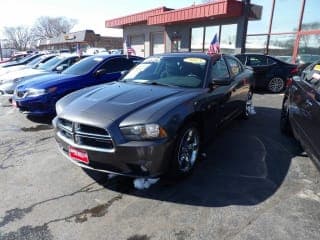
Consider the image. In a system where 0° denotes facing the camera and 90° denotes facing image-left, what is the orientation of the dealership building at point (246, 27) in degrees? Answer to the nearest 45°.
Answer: approximately 45°

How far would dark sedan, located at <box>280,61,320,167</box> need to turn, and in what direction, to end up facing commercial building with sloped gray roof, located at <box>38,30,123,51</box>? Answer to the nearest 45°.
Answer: approximately 180°

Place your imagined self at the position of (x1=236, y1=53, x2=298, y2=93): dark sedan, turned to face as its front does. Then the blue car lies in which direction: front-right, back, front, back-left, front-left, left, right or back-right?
front-left

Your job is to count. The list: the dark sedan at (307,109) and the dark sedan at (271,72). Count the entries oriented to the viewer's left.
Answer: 1

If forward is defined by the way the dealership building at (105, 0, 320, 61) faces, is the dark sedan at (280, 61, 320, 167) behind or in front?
in front

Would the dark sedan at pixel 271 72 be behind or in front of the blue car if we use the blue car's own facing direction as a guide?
behind

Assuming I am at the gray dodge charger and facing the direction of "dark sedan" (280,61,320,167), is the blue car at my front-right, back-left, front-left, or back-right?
back-left

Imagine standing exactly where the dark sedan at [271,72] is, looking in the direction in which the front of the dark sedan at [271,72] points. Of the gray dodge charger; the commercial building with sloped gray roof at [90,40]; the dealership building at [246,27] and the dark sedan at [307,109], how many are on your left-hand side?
2

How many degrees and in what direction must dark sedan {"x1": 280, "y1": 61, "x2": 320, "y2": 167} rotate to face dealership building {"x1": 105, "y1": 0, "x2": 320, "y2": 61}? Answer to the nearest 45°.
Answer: approximately 135° to its left

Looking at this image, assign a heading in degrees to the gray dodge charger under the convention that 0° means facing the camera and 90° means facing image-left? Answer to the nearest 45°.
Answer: approximately 45°

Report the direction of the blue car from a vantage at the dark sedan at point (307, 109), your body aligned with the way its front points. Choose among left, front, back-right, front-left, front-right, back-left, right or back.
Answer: back-right

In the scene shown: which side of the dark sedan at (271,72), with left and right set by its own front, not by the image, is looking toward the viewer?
left

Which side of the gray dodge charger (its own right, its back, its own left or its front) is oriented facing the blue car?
right

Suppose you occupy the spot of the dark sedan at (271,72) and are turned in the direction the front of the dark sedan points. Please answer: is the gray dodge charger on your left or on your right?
on your left
